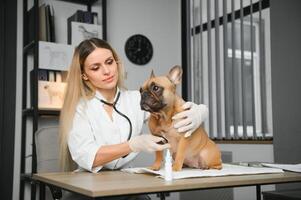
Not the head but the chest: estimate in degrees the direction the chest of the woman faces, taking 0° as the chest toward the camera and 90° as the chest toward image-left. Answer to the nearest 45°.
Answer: approximately 315°

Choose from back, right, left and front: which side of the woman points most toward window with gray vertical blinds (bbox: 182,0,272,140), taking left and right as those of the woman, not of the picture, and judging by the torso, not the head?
left

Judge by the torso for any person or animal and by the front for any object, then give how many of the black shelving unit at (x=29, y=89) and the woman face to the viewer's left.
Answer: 0

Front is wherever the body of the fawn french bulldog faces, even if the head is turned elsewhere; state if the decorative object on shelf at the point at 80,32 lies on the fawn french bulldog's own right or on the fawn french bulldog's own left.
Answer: on the fawn french bulldog's own right

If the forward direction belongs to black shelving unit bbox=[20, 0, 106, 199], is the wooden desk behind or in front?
in front

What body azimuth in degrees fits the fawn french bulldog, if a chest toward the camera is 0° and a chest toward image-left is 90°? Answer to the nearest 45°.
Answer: approximately 45°

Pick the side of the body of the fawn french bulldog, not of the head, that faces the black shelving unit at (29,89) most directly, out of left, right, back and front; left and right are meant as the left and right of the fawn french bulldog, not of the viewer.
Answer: right

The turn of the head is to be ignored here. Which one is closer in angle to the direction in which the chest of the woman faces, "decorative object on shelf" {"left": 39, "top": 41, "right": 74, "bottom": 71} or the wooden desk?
the wooden desk

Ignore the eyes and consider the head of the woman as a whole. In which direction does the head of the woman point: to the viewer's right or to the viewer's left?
to the viewer's right

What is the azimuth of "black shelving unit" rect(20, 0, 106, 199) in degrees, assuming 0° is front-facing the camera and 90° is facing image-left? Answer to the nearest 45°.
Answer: approximately 315°

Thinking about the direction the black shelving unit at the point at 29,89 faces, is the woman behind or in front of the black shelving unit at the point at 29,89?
in front
